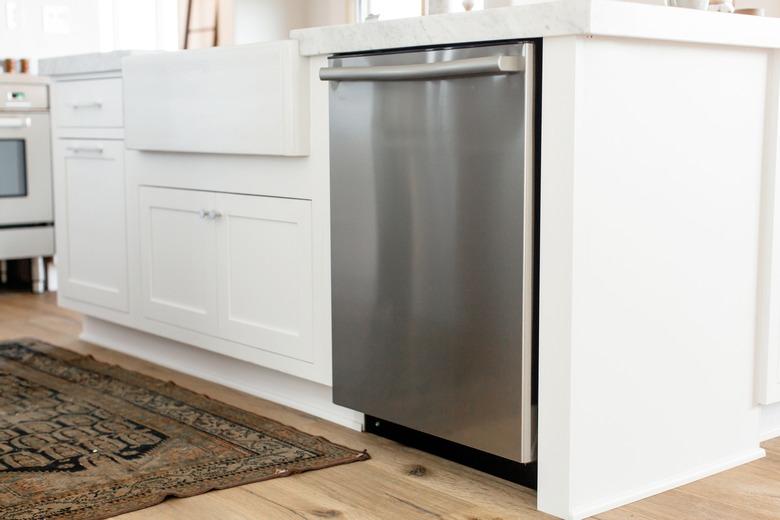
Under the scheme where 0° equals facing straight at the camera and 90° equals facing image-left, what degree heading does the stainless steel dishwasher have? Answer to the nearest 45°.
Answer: approximately 45°

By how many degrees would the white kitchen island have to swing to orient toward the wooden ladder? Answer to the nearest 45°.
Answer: approximately 90° to its right

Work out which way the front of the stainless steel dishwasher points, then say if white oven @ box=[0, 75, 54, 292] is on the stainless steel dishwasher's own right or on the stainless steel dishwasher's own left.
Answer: on the stainless steel dishwasher's own right

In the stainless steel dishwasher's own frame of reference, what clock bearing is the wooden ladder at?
The wooden ladder is roughly at 4 o'clock from the stainless steel dishwasher.

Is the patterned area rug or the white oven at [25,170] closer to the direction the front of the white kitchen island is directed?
the patterned area rug

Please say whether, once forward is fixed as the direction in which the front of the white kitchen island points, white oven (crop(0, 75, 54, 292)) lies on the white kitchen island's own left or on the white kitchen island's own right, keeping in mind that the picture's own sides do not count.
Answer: on the white kitchen island's own right

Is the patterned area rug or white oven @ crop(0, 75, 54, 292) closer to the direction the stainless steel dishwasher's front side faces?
the patterned area rug
